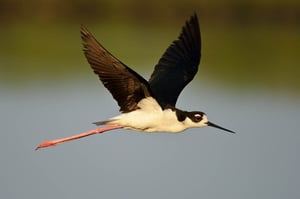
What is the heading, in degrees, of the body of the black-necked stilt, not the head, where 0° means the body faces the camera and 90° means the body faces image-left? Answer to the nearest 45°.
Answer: approximately 270°
